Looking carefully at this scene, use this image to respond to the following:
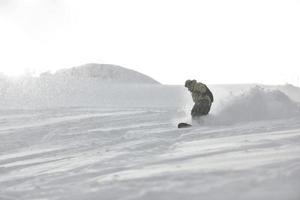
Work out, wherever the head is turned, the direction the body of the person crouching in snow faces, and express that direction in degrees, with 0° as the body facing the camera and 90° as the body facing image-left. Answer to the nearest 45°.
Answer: approximately 90°

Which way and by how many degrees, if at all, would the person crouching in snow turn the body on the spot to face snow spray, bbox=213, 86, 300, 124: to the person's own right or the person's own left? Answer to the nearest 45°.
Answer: approximately 135° to the person's own right
